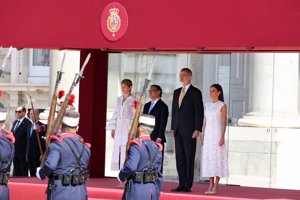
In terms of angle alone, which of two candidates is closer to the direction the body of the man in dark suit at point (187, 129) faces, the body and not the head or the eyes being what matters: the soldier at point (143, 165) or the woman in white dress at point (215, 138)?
the soldier

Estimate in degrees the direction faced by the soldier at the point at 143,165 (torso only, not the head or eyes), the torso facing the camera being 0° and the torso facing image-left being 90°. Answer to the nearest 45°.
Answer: approximately 135°

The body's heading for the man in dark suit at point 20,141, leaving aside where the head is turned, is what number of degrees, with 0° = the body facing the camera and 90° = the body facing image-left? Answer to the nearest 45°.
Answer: approximately 45°

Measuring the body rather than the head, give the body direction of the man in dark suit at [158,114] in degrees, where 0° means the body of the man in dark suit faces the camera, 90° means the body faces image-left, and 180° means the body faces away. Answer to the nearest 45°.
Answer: approximately 45°

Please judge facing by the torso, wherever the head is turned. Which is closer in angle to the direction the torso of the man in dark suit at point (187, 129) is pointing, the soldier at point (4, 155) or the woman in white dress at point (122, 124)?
the soldier

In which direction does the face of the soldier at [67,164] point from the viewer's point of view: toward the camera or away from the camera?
away from the camera

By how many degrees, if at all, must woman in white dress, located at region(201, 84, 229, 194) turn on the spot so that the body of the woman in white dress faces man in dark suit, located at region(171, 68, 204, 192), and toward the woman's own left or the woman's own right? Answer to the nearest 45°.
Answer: approximately 45° to the woman's own right
